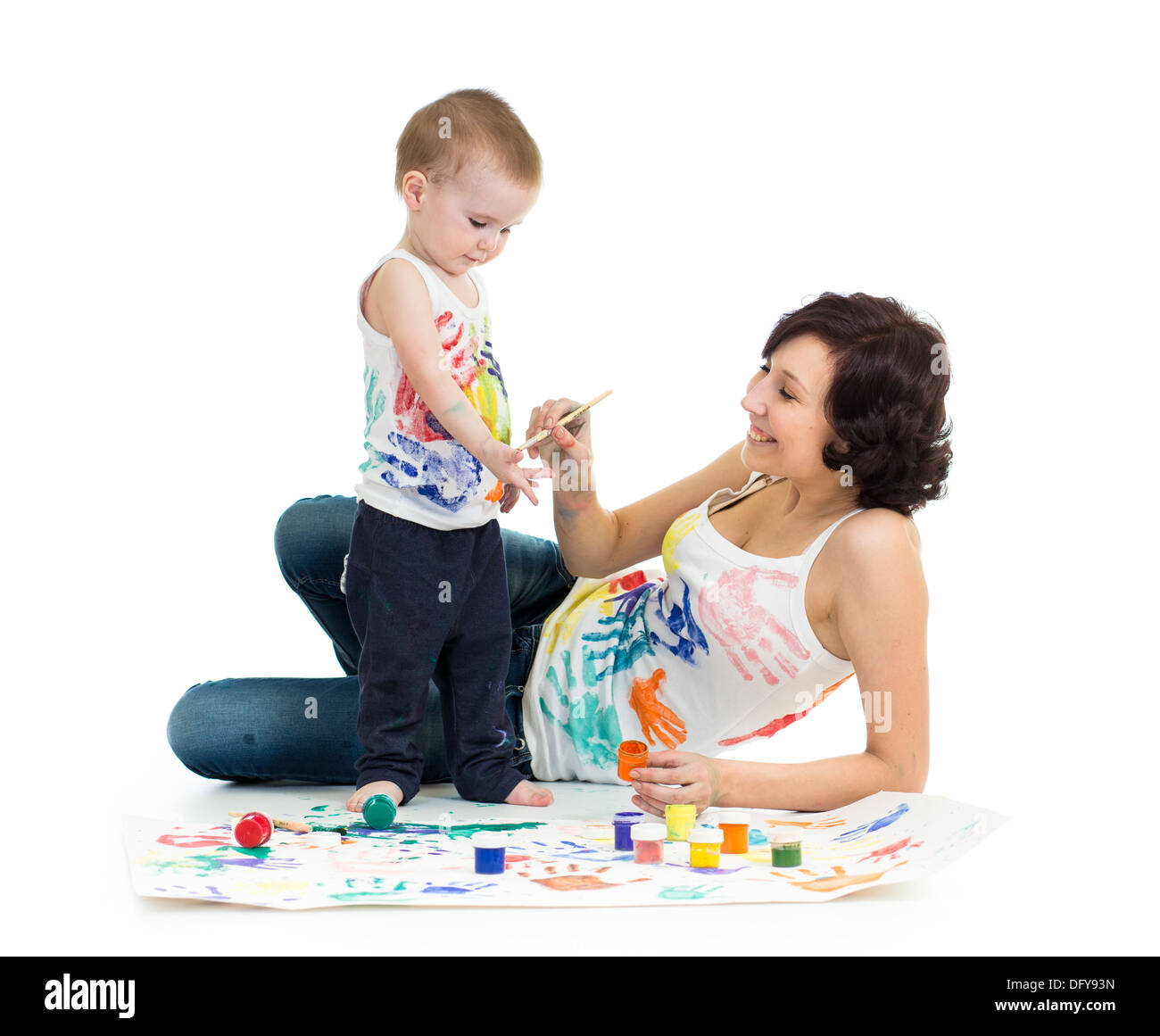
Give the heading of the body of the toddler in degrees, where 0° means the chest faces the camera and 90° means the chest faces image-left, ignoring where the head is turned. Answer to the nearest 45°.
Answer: approximately 315°

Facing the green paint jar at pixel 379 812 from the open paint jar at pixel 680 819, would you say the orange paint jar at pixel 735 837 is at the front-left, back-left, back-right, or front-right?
back-left

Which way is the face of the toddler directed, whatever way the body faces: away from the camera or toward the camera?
toward the camera
